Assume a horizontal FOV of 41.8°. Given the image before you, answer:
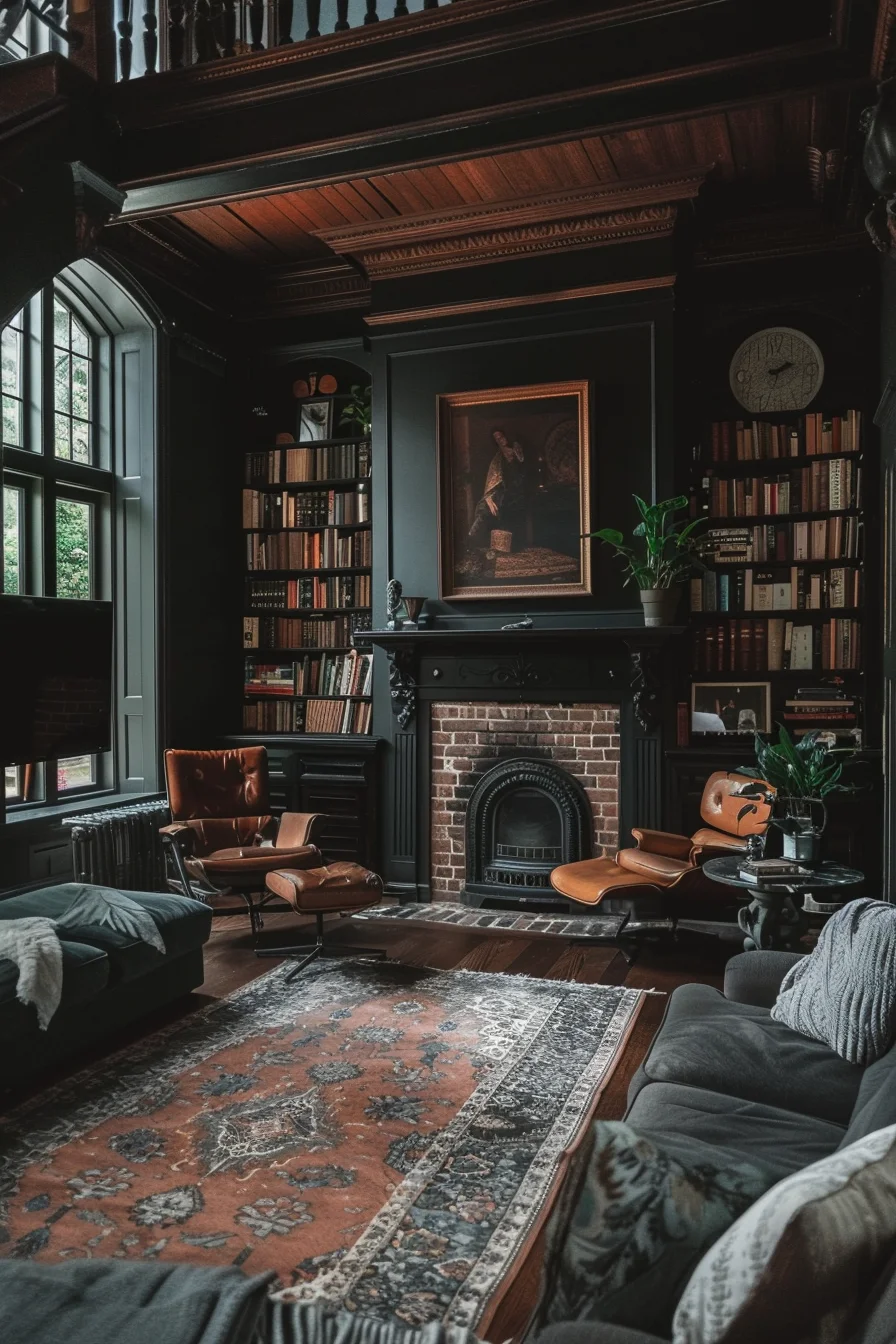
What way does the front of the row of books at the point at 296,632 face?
toward the camera

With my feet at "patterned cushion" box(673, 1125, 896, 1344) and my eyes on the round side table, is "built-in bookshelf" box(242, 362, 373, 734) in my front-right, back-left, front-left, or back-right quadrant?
front-left

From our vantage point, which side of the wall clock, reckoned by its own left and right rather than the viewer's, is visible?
front

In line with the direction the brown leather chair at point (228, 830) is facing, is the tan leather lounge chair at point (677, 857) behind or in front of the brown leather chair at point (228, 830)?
in front

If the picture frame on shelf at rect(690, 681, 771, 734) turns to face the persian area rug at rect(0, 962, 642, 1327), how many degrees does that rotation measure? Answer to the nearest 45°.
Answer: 0° — it already faces it

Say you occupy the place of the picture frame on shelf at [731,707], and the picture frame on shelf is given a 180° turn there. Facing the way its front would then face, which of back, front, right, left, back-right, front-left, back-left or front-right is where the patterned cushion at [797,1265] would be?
back

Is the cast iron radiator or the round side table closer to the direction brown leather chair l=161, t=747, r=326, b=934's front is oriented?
the round side table

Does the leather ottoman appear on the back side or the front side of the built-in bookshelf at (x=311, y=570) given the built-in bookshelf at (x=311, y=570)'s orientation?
on the front side

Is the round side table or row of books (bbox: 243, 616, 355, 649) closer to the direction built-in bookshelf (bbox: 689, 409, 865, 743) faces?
the round side table

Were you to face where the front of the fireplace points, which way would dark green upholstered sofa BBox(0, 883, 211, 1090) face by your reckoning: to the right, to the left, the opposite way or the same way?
to the left

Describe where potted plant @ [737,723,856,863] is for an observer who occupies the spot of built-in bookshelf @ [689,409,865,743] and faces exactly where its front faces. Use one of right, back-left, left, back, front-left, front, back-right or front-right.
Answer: front

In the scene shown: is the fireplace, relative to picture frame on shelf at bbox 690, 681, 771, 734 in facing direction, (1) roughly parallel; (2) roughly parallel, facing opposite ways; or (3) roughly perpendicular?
roughly parallel

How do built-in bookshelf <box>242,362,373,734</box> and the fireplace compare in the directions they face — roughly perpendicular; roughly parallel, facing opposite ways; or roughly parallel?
roughly parallel

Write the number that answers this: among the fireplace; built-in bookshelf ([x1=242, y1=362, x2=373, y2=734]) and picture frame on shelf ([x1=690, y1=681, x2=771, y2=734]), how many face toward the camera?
3

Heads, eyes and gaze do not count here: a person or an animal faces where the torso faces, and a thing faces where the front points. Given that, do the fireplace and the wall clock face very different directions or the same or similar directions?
same or similar directions

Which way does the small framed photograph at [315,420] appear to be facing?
toward the camera

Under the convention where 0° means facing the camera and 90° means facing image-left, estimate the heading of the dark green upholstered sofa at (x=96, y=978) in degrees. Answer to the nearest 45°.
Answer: approximately 315°
